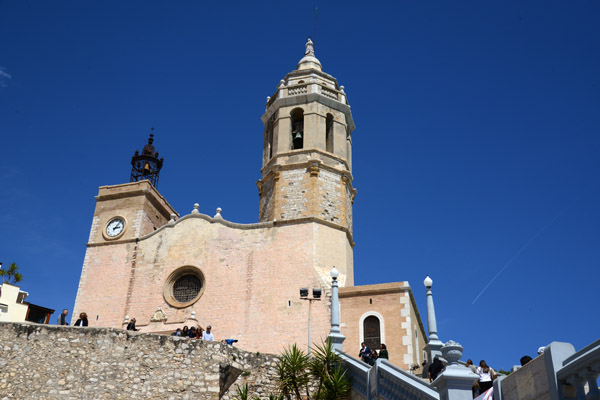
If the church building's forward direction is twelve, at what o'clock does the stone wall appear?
The stone wall is roughly at 1 o'clock from the church building.

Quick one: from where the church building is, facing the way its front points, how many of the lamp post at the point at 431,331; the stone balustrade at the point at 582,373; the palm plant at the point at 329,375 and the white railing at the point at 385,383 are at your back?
0

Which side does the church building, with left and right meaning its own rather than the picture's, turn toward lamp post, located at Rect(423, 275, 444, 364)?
front

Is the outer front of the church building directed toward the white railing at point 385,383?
yes

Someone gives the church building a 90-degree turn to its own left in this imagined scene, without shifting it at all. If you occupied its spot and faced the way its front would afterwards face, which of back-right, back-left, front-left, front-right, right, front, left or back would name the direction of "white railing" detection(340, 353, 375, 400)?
right

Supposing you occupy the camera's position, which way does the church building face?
facing the viewer

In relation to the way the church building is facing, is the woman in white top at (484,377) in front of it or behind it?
in front

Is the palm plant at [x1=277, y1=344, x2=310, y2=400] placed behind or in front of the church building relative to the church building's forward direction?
in front

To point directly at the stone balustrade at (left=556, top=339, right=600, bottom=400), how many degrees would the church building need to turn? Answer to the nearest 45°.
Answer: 0° — it already faces it

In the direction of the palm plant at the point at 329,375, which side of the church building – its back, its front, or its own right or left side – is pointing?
front

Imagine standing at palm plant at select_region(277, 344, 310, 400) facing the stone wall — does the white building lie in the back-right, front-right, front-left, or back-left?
front-right
